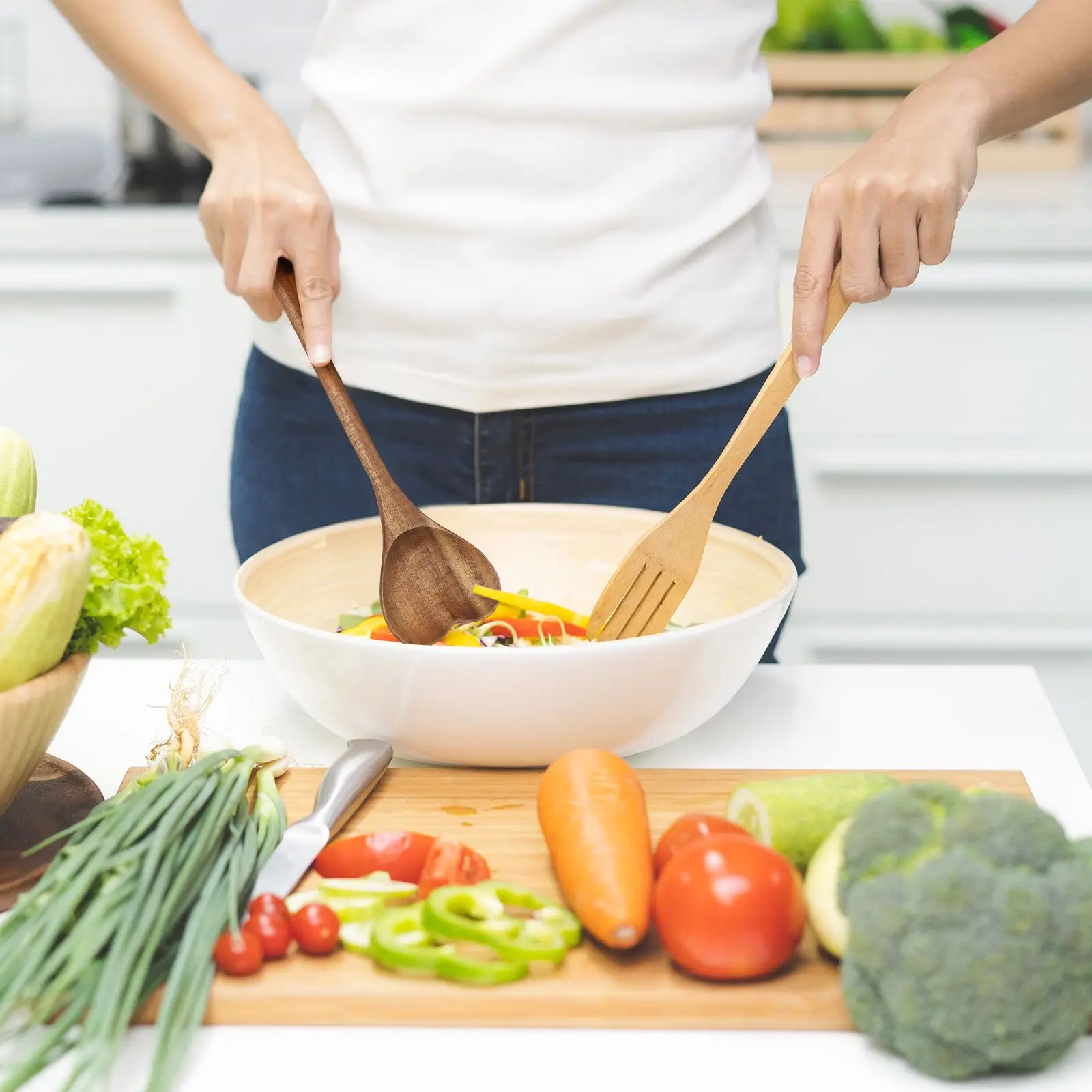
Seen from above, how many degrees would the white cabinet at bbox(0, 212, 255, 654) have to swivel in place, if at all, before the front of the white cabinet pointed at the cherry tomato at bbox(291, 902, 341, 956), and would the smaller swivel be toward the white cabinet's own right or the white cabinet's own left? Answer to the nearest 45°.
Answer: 0° — it already faces it

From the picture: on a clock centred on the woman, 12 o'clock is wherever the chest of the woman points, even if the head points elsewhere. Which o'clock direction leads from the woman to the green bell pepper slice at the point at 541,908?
The green bell pepper slice is roughly at 12 o'clock from the woman.

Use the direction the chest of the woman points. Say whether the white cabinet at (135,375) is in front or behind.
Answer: behind

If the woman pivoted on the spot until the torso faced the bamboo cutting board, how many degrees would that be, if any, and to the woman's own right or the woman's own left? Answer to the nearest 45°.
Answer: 0° — they already face it

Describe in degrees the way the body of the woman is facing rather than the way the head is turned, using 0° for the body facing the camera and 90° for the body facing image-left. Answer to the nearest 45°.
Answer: approximately 0°

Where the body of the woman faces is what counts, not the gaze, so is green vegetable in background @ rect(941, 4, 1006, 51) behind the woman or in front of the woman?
behind

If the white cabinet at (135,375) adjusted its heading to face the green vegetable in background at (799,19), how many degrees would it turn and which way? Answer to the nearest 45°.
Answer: approximately 90° to its left

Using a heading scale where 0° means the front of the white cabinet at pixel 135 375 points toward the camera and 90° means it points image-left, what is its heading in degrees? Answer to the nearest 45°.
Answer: approximately 0°

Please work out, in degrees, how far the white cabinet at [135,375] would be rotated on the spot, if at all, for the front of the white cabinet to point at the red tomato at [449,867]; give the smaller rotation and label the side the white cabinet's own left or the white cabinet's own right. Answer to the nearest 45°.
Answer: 0° — it already faces it
